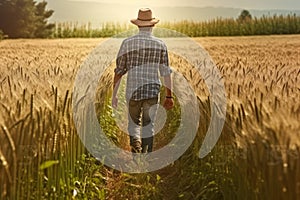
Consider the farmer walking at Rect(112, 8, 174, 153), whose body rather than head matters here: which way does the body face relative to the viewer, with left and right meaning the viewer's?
facing away from the viewer
